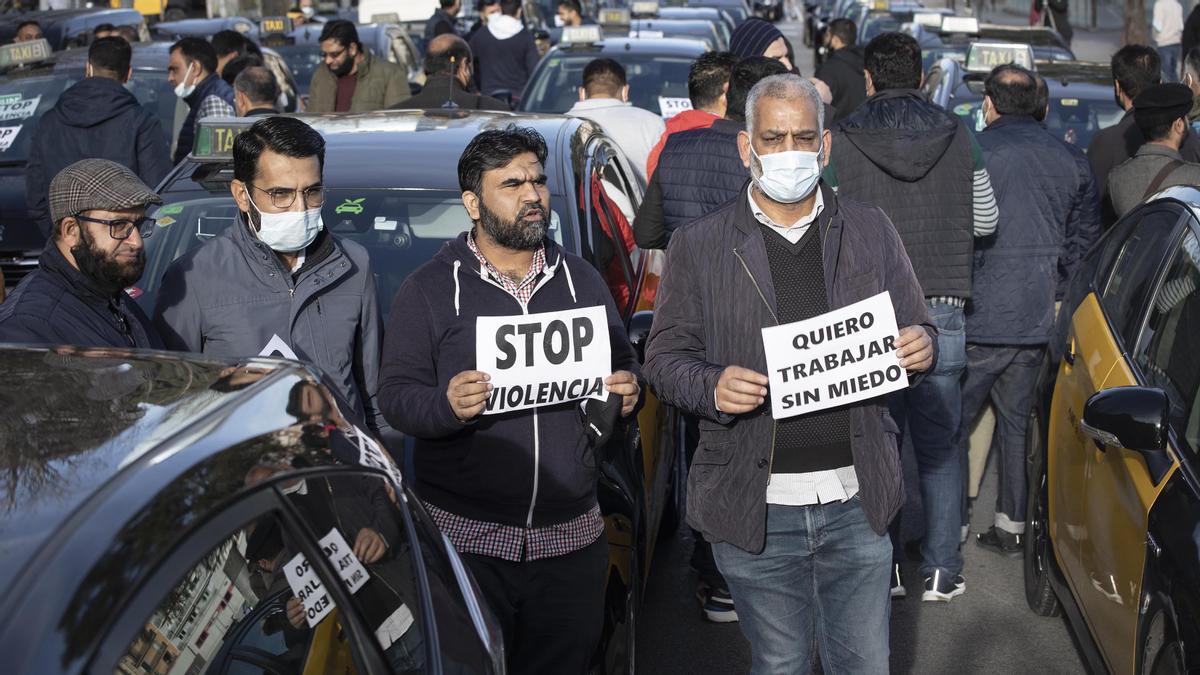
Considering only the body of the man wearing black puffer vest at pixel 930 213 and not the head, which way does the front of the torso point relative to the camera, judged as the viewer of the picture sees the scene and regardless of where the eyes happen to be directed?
away from the camera

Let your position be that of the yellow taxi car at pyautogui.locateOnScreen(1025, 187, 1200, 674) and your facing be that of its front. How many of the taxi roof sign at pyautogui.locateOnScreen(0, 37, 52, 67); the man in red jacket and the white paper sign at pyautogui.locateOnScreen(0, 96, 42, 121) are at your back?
3

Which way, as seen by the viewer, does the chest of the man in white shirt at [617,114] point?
away from the camera

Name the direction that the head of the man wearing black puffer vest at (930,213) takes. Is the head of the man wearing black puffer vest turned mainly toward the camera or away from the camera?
away from the camera

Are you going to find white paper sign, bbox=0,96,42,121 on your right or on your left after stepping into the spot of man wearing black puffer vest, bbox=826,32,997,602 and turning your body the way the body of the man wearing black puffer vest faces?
on your left

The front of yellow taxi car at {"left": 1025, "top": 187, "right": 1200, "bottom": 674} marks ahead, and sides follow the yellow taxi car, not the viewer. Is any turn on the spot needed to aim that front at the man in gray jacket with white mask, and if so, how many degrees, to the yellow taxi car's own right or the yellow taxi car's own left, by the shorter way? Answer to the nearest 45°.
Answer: approximately 90° to the yellow taxi car's own right

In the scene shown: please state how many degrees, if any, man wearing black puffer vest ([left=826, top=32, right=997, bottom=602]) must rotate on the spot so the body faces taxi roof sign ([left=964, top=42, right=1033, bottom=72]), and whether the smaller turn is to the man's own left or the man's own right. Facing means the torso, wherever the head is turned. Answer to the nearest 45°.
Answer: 0° — they already face it

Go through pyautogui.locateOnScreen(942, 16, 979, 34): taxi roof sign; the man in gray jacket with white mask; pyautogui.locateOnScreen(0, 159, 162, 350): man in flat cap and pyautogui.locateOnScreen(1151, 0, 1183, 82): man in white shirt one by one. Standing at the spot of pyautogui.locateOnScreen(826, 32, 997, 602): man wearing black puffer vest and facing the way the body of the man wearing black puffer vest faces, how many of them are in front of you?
2

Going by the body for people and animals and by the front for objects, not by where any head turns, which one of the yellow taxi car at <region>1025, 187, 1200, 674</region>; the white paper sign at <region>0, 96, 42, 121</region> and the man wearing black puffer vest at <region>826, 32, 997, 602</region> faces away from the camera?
the man wearing black puffer vest

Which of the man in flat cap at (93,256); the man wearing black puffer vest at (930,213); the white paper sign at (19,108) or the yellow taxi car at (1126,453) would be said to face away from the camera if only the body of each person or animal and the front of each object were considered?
the man wearing black puffer vest

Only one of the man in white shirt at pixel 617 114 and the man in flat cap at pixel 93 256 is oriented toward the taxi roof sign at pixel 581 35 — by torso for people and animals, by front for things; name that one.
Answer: the man in white shirt
